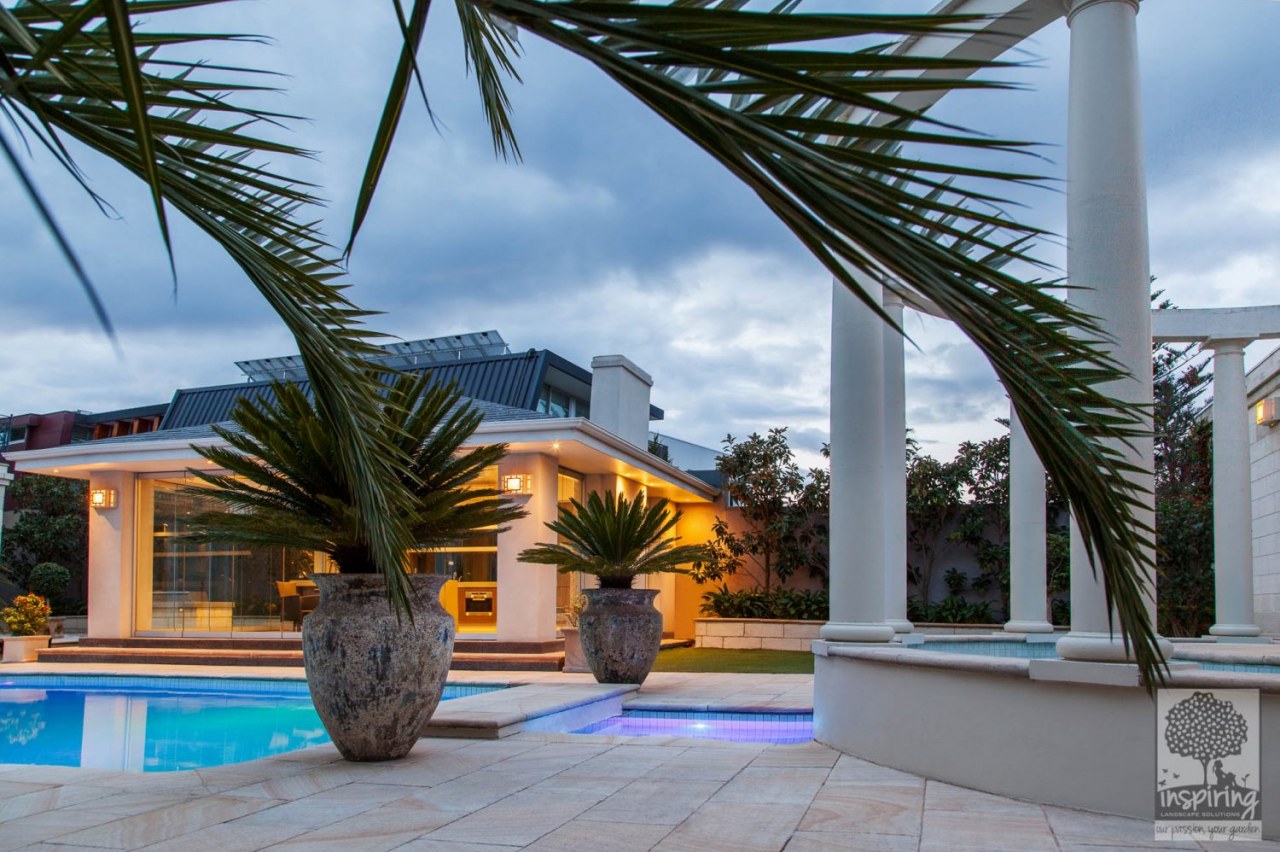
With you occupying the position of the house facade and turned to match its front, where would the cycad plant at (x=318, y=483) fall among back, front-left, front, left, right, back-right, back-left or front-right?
front

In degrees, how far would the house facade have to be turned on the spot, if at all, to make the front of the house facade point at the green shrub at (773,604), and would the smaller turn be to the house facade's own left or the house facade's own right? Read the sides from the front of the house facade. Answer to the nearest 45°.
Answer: approximately 90° to the house facade's own left

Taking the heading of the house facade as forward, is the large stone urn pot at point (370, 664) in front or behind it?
in front

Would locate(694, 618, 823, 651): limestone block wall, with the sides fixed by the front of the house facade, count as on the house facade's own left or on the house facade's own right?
on the house facade's own left

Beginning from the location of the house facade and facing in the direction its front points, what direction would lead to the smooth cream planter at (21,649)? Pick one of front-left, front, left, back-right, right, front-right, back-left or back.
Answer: right

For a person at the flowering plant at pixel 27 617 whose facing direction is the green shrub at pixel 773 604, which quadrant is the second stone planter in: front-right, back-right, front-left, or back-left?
front-right

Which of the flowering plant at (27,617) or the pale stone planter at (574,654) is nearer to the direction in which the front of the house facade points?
the pale stone planter

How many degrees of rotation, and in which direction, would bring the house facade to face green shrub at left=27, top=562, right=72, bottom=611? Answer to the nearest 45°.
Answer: approximately 135° to its right

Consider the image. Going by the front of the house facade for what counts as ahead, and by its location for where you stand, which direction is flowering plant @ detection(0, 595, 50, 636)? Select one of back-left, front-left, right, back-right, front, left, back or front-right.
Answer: right

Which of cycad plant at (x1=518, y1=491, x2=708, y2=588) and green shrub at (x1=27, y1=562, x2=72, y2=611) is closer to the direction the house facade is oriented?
the cycad plant
